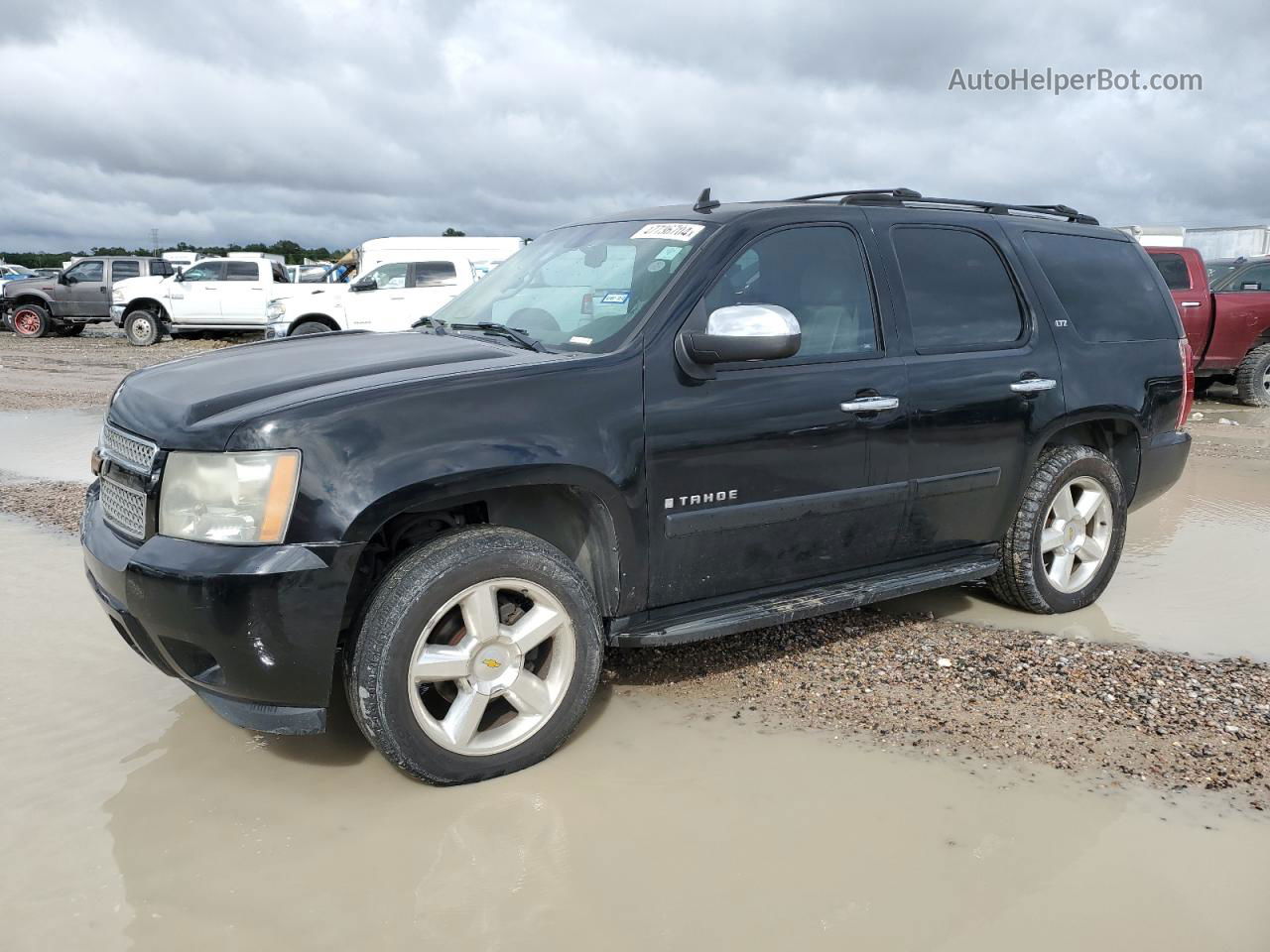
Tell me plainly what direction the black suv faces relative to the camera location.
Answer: facing the viewer and to the left of the viewer

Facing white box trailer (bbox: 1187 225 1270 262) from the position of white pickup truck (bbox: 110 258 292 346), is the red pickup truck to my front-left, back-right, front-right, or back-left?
front-right

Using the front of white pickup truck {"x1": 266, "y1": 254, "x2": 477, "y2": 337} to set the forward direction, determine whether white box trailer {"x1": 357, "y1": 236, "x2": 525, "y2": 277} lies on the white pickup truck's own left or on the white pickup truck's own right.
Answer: on the white pickup truck's own right

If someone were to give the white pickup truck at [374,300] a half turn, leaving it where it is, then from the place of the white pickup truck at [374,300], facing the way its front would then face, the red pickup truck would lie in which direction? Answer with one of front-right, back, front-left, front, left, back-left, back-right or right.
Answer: front-right

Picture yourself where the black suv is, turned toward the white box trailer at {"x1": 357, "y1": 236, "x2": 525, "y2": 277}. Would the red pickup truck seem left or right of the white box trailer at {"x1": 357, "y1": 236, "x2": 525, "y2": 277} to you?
right

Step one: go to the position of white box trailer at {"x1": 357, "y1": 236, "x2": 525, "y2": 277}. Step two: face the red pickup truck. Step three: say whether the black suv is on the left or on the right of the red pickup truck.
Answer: right

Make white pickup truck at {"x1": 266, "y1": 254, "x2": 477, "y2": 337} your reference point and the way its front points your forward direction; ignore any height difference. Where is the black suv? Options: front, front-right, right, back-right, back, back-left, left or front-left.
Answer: left

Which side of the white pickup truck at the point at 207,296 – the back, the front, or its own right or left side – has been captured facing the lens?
left

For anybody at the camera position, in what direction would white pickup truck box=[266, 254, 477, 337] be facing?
facing to the left of the viewer

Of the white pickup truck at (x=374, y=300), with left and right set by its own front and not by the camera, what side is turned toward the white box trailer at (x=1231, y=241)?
back
